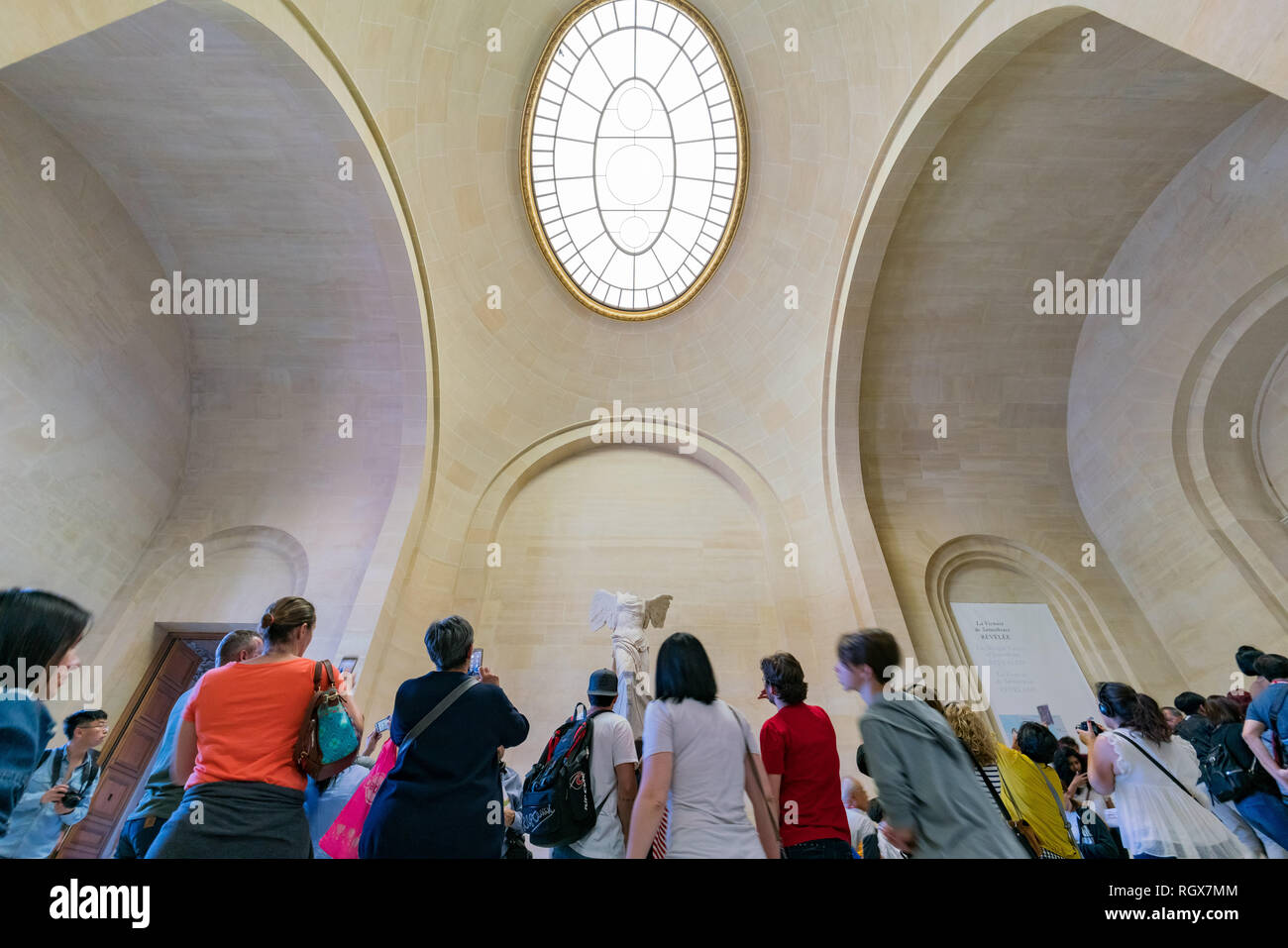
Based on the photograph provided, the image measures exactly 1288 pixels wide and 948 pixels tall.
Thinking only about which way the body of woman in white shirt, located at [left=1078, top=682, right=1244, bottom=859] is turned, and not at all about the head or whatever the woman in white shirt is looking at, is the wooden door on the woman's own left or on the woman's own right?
on the woman's own left

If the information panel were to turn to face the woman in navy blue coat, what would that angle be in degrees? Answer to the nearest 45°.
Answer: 0° — it already faces them

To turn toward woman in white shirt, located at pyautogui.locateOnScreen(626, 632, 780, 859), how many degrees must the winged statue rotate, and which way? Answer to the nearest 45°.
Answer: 0° — it already faces them

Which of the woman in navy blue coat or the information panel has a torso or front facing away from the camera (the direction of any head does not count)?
the woman in navy blue coat

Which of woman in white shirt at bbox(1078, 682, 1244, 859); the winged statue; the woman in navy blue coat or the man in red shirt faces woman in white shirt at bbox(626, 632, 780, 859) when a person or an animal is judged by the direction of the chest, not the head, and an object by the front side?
the winged statue

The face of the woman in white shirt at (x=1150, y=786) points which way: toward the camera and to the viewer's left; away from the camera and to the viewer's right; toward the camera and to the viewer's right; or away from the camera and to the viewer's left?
away from the camera and to the viewer's left

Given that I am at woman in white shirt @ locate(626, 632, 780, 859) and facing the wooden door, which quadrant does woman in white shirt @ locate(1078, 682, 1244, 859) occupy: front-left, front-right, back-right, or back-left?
back-right

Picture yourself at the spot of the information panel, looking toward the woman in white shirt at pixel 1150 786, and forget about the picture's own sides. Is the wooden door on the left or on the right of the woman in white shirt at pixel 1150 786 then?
right

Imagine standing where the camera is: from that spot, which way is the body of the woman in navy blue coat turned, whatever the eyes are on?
away from the camera

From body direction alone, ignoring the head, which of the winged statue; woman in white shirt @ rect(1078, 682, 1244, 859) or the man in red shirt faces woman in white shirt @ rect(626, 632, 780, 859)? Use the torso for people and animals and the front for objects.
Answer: the winged statue

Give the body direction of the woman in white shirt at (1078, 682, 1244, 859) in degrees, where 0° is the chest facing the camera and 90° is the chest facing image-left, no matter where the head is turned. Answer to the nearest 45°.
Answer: approximately 135°
